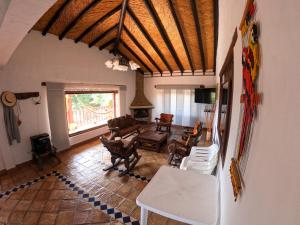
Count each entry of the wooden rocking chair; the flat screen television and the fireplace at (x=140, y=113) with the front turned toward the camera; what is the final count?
2

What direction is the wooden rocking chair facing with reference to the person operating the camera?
facing away from the viewer and to the right of the viewer

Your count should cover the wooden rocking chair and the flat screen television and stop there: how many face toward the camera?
1

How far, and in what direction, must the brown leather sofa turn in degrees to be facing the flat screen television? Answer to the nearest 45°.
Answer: approximately 45° to its left

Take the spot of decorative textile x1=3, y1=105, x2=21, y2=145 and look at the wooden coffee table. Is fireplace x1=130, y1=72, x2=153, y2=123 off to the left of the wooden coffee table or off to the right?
left

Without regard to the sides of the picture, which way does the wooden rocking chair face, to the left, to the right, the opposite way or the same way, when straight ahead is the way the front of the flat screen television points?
the opposite way

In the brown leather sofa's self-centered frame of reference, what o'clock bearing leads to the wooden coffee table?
The wooden coffee table is roughly at 12 o'clock from the brown leather sofa.

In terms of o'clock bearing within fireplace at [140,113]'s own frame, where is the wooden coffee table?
The wooden coffee table is roughly at 12 o'clock from the fireplace.
